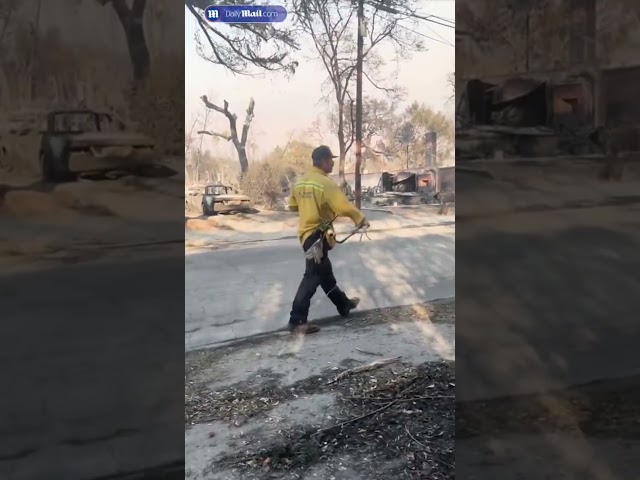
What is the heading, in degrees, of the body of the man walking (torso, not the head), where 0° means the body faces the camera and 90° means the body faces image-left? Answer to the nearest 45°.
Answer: approximately 225°
